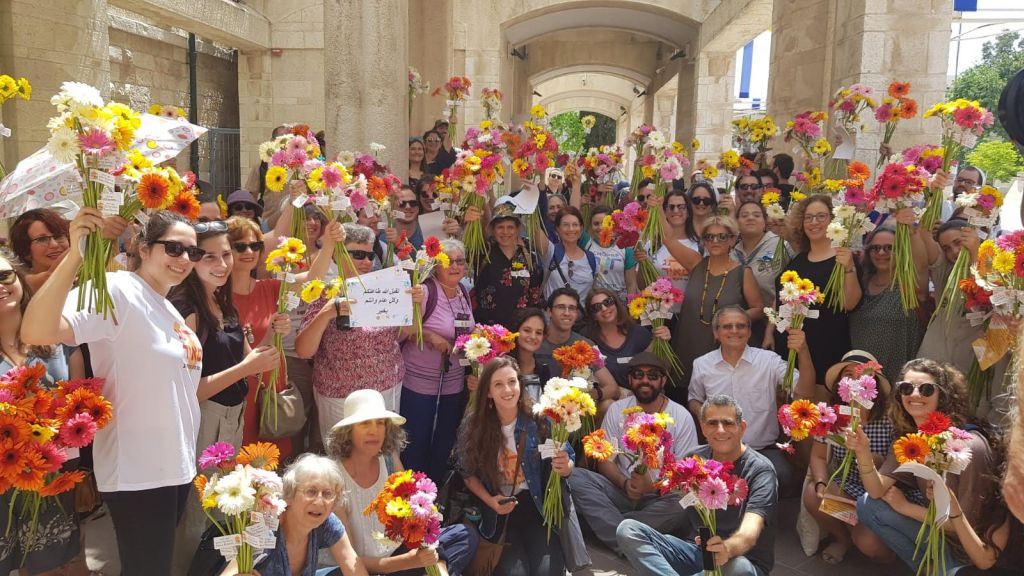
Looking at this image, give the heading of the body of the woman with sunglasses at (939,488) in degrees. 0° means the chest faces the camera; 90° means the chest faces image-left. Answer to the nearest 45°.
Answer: approximately 45°

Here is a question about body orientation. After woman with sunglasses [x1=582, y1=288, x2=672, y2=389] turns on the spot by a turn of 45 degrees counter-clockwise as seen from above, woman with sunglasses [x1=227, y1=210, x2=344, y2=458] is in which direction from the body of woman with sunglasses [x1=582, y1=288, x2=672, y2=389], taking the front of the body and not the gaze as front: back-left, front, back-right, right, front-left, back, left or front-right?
right

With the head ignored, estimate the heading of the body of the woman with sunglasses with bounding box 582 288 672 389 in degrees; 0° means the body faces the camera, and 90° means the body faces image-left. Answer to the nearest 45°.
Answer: approximately 0°

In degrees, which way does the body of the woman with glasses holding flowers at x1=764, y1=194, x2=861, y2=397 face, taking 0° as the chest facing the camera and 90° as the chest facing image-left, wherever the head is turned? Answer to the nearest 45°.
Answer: approximately 0°

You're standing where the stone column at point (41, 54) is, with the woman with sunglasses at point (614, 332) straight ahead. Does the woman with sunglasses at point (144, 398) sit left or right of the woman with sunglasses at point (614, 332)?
right

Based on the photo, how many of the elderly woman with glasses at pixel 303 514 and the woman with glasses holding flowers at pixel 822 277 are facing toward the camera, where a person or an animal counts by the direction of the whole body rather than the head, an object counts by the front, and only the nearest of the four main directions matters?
2

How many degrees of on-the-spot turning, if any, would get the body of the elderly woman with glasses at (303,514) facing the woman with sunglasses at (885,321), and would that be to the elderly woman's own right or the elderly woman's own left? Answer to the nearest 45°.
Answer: approximately 90° to the elderly woman's own left

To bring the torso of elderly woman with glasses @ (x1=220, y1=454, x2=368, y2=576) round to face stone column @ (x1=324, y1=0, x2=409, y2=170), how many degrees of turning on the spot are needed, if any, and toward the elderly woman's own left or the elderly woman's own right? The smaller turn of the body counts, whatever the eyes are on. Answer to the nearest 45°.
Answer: approximately 180°
